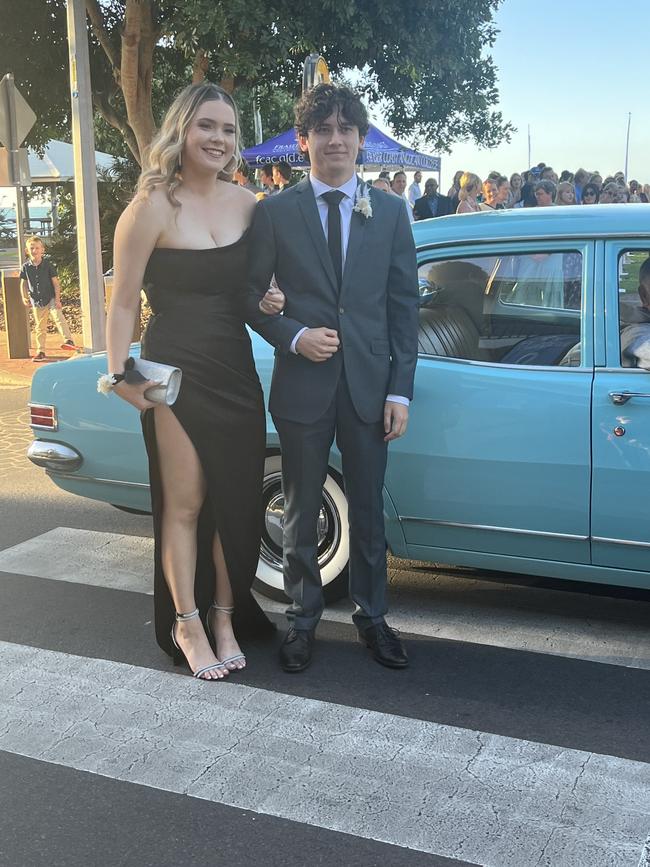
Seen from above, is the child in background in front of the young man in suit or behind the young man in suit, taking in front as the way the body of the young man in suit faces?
behind

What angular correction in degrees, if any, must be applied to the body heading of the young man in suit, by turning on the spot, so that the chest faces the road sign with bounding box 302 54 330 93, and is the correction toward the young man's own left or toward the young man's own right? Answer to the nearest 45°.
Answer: approximately 180°

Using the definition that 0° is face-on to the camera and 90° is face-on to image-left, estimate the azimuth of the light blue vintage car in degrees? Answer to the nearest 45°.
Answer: approximately 270°

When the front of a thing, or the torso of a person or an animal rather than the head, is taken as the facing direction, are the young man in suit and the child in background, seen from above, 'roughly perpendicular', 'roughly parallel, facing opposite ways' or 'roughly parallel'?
roughly parallel

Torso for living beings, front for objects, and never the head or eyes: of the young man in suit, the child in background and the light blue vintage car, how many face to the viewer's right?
1

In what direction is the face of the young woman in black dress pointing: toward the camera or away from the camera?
toward the camera

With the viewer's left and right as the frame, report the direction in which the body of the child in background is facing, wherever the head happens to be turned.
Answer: facing the viewer

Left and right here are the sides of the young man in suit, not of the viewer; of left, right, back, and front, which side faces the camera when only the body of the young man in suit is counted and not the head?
front

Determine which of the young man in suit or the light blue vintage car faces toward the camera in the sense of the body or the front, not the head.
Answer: the young man in suit
